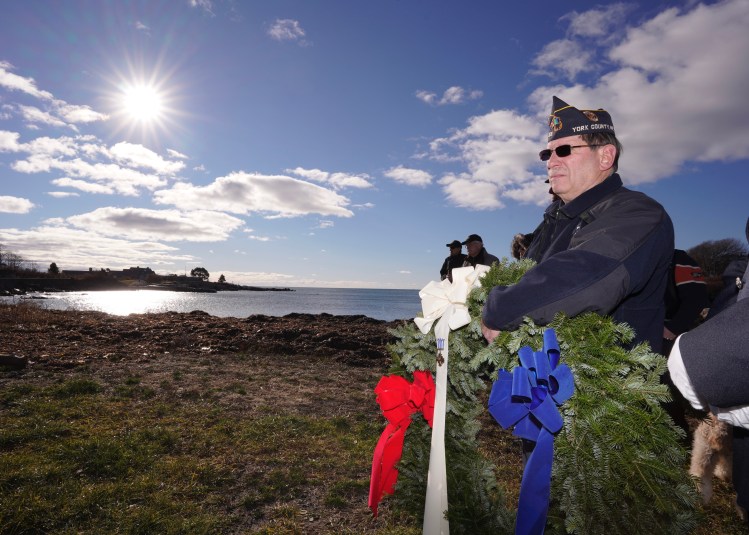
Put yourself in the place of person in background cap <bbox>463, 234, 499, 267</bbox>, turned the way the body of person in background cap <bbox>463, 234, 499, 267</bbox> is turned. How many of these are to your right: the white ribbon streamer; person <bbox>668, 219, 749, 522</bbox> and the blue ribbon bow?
0

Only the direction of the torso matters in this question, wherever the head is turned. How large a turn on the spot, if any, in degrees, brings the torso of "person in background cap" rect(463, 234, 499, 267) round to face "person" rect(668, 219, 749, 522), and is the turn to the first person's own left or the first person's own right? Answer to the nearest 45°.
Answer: approximately 45° to the first person's own left

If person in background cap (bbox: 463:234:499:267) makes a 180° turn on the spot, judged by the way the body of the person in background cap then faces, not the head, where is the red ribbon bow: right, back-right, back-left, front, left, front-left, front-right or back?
back-right

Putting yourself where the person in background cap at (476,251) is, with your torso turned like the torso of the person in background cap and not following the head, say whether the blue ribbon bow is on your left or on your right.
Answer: on your left
